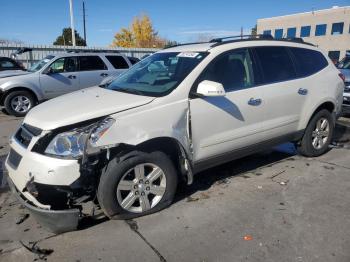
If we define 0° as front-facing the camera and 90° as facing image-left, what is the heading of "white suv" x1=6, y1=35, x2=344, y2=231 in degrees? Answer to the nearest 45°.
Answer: approximately 45°

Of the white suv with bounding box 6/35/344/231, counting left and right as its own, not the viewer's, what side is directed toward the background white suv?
right
